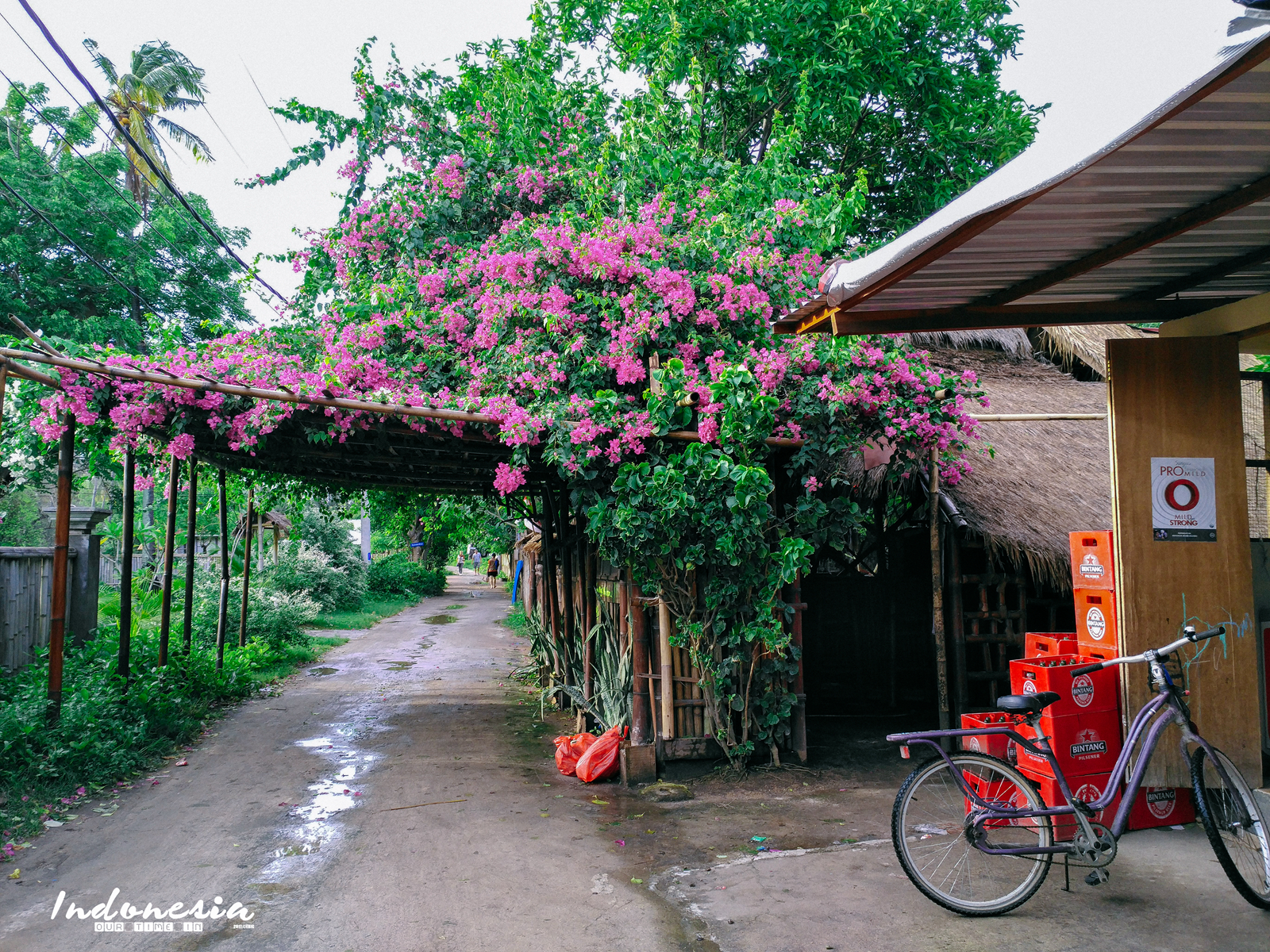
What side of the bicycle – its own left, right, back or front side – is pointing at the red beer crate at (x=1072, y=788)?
left

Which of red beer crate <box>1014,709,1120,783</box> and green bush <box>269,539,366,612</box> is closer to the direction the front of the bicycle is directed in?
the red beer crate

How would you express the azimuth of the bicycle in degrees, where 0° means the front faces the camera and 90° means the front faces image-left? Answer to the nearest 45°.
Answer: approximately 270°

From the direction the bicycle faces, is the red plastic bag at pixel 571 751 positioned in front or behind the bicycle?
behind

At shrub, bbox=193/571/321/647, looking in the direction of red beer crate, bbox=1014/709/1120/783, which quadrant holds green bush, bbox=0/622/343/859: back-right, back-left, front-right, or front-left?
front-right

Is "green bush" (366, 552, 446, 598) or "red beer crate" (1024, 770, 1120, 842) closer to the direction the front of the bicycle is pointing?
the red beer crate

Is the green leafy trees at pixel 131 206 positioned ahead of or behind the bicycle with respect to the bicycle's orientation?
behind

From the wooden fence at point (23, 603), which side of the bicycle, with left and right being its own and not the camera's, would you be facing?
back

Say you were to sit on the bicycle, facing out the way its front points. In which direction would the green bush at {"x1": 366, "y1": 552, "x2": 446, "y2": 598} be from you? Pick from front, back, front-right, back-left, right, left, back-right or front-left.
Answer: back-left

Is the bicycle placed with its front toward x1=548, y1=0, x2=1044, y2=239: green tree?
no
